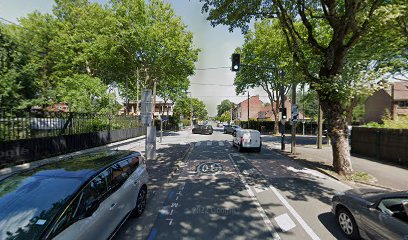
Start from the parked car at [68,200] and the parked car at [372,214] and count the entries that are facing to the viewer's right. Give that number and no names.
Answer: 0

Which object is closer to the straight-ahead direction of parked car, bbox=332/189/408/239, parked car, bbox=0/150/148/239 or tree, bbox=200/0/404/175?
the tree

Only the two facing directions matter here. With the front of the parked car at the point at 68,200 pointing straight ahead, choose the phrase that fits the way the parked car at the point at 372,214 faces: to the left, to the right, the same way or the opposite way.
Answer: the opposite way

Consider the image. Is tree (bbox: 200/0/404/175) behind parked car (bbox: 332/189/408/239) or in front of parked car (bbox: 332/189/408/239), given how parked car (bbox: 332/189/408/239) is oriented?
in front

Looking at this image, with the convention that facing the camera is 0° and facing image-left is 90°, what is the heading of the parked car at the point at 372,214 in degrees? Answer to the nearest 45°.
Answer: approximately 135°

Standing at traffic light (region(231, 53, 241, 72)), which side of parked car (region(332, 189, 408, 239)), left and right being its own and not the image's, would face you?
front

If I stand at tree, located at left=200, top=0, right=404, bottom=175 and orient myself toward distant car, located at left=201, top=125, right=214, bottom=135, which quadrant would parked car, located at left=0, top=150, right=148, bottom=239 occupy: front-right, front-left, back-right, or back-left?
back-left

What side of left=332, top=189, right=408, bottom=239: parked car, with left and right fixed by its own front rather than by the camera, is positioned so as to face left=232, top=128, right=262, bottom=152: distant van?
front
